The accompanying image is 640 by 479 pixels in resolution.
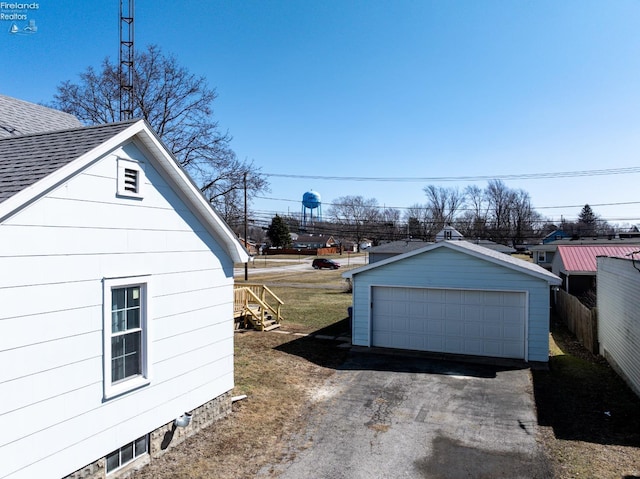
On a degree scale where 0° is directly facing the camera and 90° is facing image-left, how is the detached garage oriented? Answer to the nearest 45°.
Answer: approximately 0°

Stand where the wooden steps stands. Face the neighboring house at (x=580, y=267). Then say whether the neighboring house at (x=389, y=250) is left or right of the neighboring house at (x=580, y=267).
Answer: left

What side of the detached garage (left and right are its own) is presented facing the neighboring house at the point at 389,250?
back

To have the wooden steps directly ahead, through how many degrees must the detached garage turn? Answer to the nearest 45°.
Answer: approximately 90° to its right

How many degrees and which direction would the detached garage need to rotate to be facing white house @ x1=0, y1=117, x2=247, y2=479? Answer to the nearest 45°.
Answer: approximately 45° to its right

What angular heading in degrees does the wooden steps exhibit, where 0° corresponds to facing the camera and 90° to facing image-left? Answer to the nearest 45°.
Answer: approximately 315°

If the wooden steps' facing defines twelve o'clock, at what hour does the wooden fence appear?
The wooden fence is roughly at 11 o'clock from the wooden steps.

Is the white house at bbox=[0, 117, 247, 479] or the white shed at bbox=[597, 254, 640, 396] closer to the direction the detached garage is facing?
the white house

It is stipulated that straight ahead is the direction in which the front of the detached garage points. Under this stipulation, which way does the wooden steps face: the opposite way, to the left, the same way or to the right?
to the left

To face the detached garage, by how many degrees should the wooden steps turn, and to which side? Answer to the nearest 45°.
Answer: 0° — it already faces it

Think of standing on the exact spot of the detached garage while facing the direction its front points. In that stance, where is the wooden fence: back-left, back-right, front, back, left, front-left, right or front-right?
back-left

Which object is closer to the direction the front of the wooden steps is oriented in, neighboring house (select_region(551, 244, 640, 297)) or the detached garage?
the detached garage
